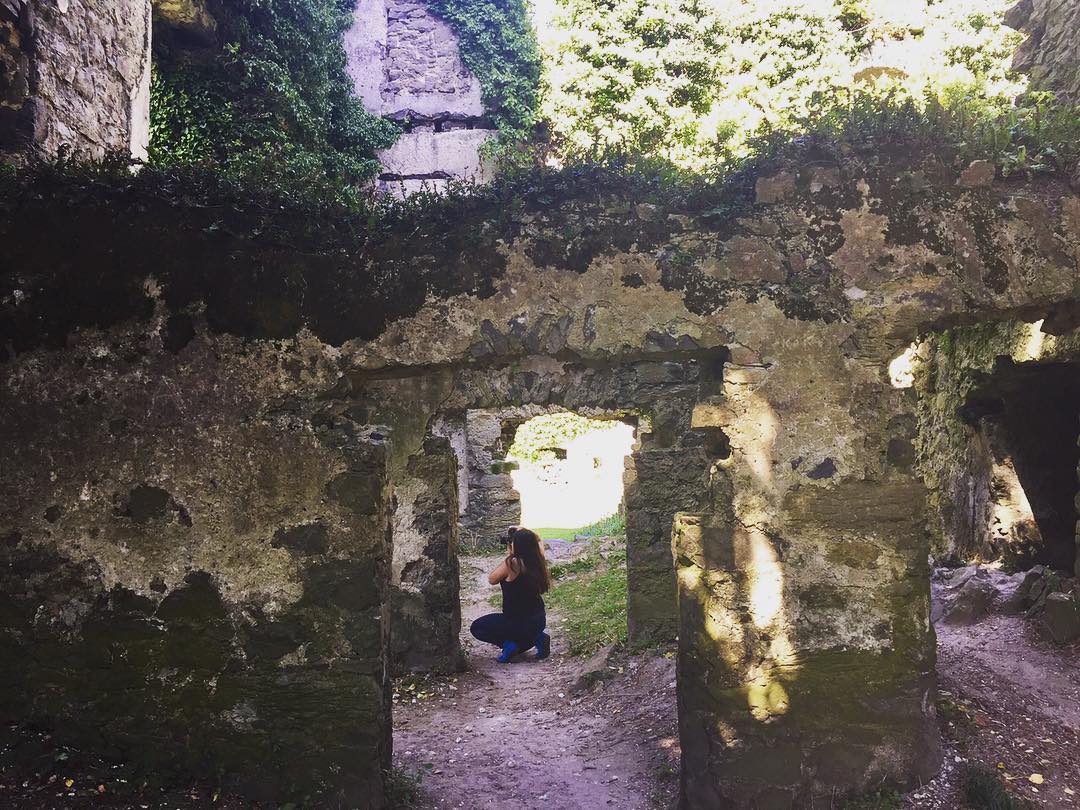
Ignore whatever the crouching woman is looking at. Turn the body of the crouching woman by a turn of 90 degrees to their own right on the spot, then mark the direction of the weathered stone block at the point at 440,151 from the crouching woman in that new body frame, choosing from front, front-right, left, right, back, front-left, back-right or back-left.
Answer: front-left

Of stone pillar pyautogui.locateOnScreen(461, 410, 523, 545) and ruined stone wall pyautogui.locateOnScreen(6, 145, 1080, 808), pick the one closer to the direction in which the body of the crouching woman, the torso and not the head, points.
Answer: the stone pillar

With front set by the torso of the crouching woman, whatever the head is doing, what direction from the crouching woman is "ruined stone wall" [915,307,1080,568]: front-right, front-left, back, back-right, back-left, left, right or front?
back-right

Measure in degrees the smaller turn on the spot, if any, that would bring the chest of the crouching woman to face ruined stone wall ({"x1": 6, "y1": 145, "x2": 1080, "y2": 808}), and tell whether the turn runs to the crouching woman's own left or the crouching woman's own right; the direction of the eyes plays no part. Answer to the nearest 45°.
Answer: approximately 135° to the crouching woman's own left

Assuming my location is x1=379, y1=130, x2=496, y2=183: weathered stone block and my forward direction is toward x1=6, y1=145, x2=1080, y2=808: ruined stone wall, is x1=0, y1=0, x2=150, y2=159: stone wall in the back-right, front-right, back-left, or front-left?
front-right

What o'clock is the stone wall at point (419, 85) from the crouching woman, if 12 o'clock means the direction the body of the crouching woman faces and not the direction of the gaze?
The stone wall is roughly at 1 o'clock from the crouching woman.

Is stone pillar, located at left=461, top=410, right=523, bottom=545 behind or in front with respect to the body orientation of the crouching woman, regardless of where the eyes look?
in front

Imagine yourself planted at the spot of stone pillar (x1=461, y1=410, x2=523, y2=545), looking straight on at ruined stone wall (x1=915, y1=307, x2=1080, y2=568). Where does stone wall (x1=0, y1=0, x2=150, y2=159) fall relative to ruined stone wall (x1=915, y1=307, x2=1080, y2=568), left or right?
right

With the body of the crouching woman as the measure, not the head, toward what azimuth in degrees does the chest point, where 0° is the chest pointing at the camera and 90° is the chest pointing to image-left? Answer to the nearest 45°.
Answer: approximately 135°
